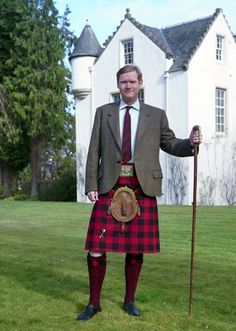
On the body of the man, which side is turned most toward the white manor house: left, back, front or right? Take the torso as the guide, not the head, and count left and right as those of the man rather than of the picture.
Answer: back

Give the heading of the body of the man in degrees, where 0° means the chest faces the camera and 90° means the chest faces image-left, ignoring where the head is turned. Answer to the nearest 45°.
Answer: approximately 0°

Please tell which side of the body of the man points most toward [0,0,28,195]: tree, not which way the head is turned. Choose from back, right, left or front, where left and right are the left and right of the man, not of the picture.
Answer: back
